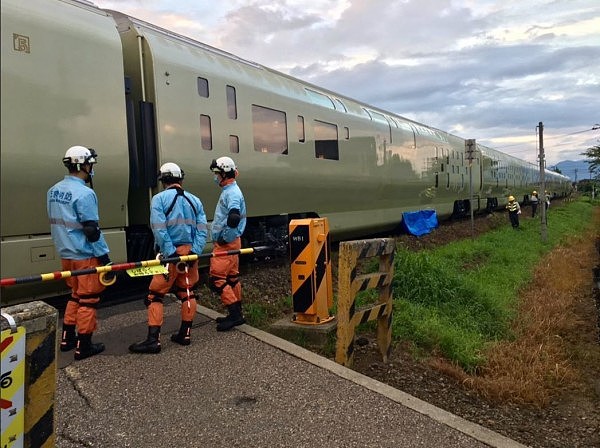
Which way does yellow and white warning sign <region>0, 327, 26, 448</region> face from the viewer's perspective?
toward the camera

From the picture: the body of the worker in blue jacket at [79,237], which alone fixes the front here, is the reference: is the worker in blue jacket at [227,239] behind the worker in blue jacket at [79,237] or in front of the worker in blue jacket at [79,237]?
in front

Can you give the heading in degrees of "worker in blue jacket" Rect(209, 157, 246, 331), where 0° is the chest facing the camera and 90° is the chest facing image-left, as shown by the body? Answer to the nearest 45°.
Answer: approximately 90°

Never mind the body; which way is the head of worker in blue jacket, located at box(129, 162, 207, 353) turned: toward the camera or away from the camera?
away from the camera

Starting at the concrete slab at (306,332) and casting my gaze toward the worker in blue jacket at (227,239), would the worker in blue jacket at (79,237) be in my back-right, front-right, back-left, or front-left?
front-left

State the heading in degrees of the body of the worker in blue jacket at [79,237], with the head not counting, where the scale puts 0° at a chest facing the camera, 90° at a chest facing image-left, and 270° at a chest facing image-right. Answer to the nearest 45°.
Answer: approximately 225°

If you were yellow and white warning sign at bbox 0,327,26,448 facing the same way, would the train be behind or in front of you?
behind

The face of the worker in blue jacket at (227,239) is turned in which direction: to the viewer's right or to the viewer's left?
to the viewer's left

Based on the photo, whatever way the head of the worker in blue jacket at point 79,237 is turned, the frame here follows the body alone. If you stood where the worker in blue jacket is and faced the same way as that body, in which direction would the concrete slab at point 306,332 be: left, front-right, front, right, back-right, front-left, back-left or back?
front-right

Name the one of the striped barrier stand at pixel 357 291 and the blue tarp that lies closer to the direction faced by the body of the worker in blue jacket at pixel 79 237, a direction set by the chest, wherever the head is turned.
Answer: the blue tarp
